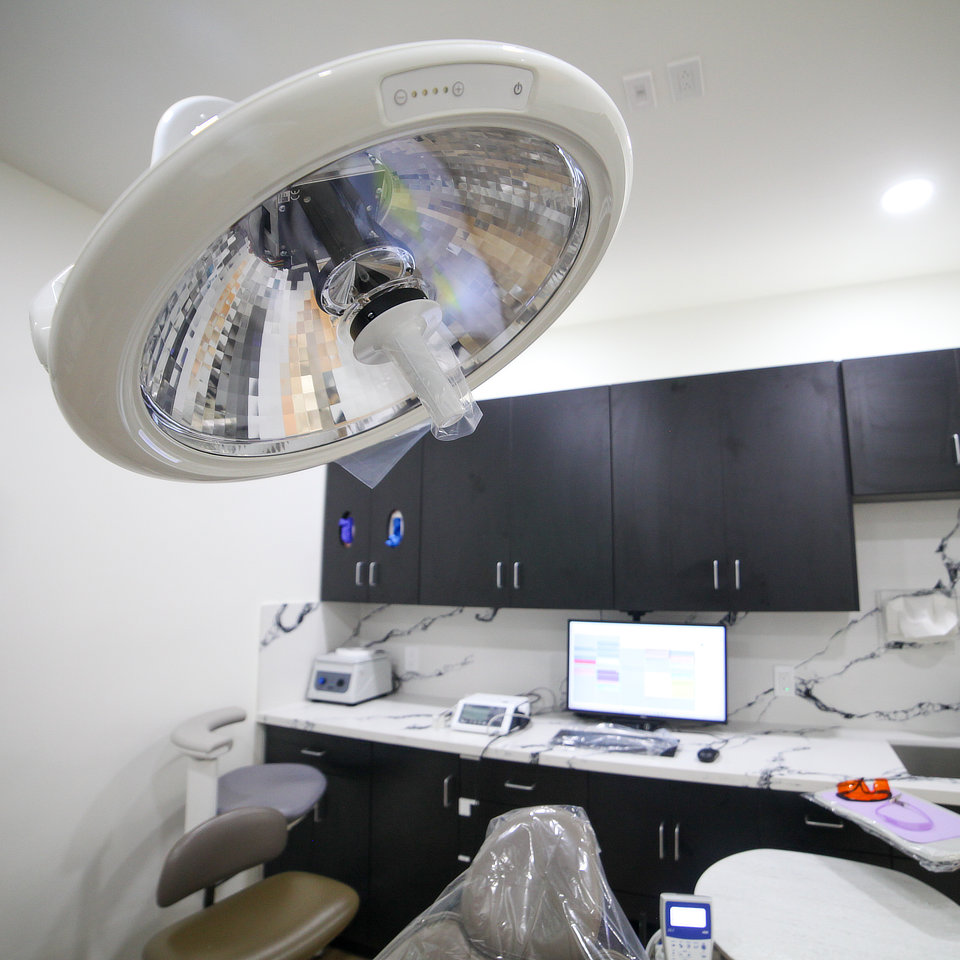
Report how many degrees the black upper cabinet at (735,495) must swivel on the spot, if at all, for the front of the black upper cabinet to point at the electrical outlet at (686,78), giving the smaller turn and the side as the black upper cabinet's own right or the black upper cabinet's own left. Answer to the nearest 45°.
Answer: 0° — it already faces it

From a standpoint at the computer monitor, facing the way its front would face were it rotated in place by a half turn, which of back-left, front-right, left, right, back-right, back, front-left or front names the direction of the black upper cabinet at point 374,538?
left

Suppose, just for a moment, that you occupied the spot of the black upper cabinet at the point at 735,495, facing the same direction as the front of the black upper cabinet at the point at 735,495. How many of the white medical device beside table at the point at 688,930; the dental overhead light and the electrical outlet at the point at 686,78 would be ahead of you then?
3

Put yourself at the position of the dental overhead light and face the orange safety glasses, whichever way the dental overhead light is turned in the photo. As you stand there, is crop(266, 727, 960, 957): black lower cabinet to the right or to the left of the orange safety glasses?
left

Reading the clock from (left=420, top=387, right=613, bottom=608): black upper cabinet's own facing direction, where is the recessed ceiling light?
The recessed ceiling light is roughly at 10 o'clock from the black upper cabinet.
